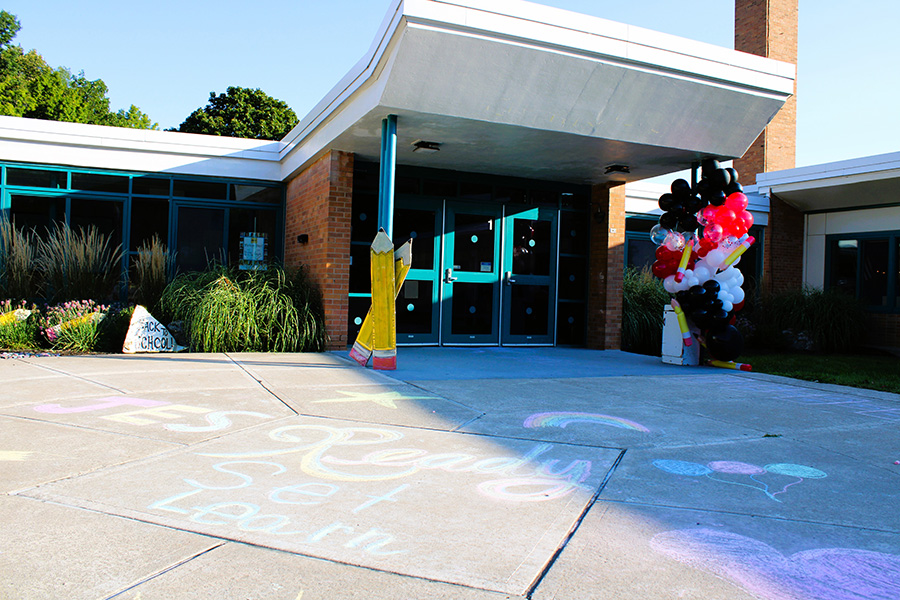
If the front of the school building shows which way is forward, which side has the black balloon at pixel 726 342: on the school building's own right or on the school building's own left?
on the school building's own left

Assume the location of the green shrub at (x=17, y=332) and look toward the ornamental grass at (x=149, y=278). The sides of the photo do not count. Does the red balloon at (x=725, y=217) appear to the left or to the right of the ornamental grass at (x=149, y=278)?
right

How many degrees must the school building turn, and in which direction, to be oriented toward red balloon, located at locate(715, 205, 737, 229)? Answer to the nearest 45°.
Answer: approximately 45° to its left

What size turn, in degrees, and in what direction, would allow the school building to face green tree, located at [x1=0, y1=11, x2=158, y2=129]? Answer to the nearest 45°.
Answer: approximately 135° to its right

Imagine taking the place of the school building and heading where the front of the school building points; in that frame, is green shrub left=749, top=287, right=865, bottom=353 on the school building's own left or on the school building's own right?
on the school building's own left

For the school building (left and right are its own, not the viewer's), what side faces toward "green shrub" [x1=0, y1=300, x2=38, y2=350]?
right

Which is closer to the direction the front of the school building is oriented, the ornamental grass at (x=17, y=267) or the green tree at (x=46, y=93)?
the ornamental grass

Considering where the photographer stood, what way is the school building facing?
facing the viewer

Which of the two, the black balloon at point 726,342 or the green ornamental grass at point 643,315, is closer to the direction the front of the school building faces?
the black balloon

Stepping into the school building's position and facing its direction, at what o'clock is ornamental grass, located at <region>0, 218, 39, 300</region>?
The ornamental grass is roughly at 3 o'clock from the school building.
